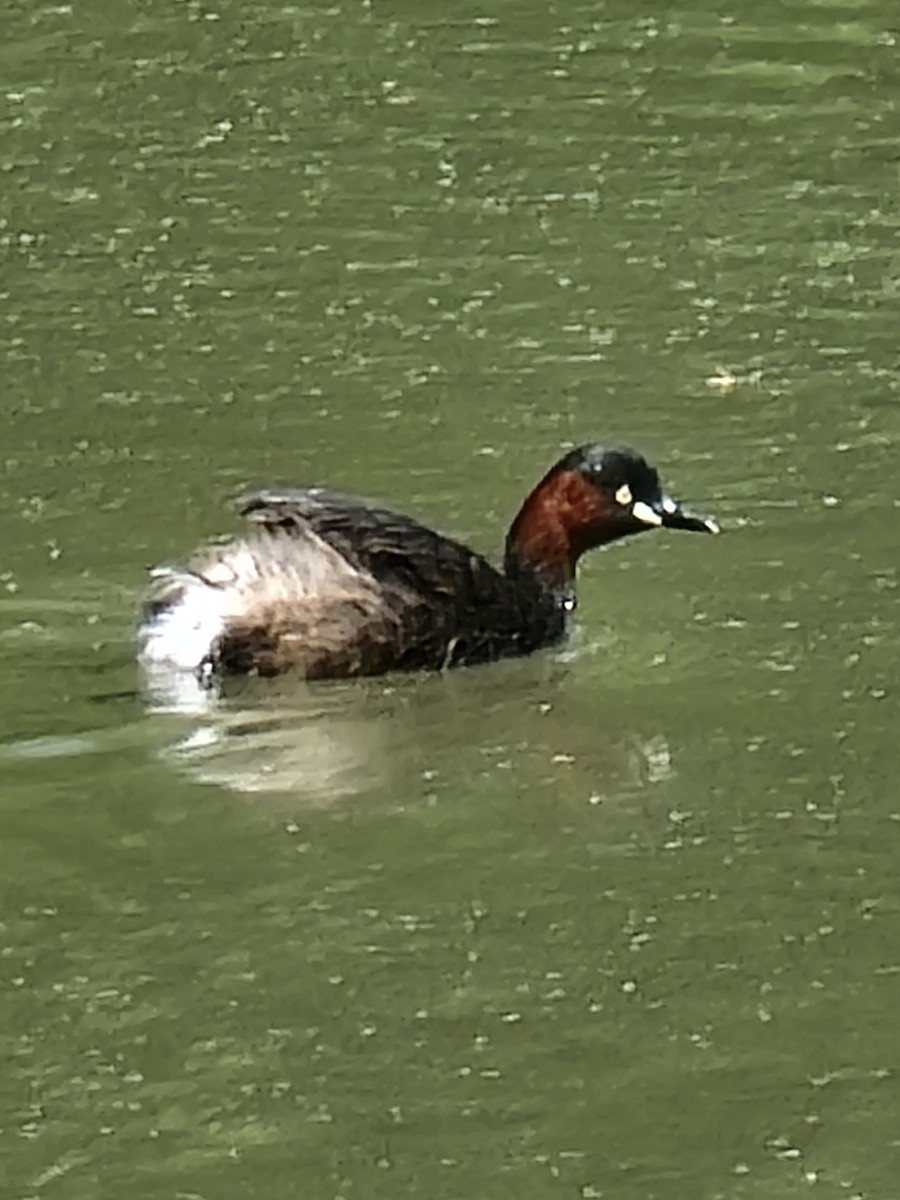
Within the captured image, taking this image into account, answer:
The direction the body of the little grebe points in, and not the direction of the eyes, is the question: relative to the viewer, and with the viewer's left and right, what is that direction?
facing to the right of the viewer
